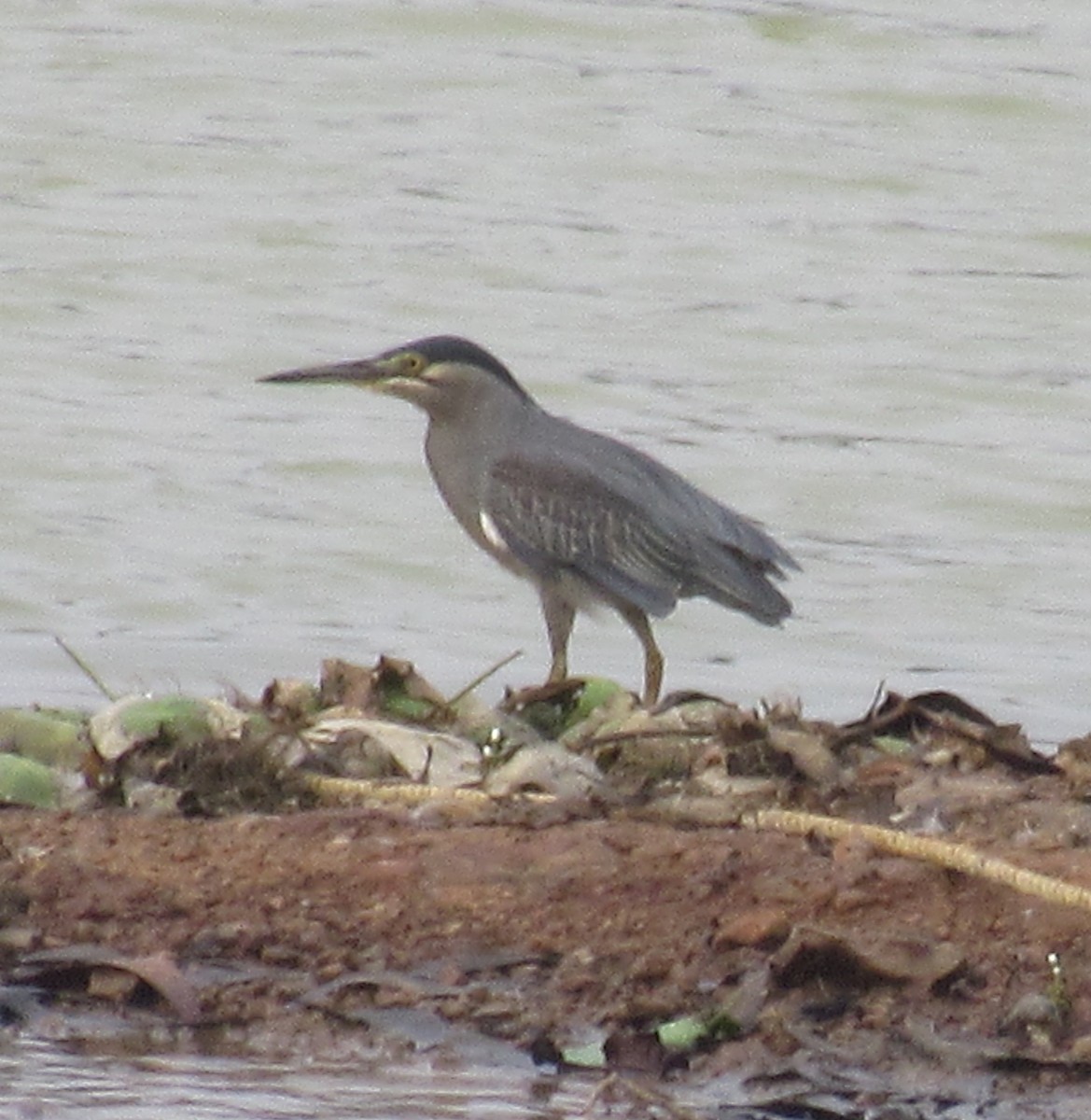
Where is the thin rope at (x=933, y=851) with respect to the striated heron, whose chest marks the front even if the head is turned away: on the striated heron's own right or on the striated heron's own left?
on the striated heron's own left

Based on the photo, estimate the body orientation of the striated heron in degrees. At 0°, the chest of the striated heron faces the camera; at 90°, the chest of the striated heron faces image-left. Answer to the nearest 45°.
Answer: approximately 90°
